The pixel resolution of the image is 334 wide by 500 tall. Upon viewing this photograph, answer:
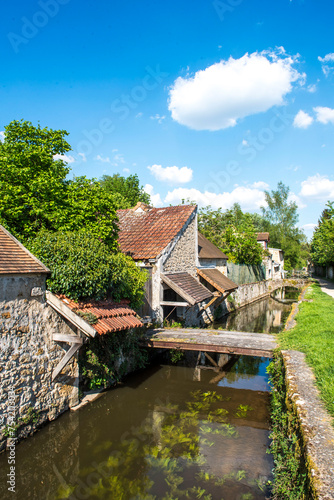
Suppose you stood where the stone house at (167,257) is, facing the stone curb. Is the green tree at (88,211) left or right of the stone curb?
right

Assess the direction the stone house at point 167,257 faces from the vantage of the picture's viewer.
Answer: facing the viewer and to the right of the viewer

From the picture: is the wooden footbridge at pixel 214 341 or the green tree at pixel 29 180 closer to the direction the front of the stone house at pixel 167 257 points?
the wooden footbridge

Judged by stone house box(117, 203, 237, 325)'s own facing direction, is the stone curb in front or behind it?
in front

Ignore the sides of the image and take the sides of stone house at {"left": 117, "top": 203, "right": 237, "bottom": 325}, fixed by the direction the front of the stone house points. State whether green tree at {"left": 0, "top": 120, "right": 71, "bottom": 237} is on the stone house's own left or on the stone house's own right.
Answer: on the stone house's own right

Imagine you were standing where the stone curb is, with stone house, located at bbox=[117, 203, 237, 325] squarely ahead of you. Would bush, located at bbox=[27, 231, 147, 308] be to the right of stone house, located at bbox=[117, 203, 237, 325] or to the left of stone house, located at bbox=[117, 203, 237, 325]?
left

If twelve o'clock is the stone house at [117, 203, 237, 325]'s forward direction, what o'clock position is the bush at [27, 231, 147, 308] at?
The bush is roughly at 2 o'clock from the stone house.

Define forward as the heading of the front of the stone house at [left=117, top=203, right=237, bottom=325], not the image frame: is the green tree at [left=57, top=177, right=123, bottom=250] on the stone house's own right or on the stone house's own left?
on the stone house's own right

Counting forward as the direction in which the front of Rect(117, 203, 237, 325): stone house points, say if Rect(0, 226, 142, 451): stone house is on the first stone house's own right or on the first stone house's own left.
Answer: on the first stone house's own right

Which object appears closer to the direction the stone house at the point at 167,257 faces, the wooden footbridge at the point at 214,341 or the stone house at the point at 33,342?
the wooden footbridge
